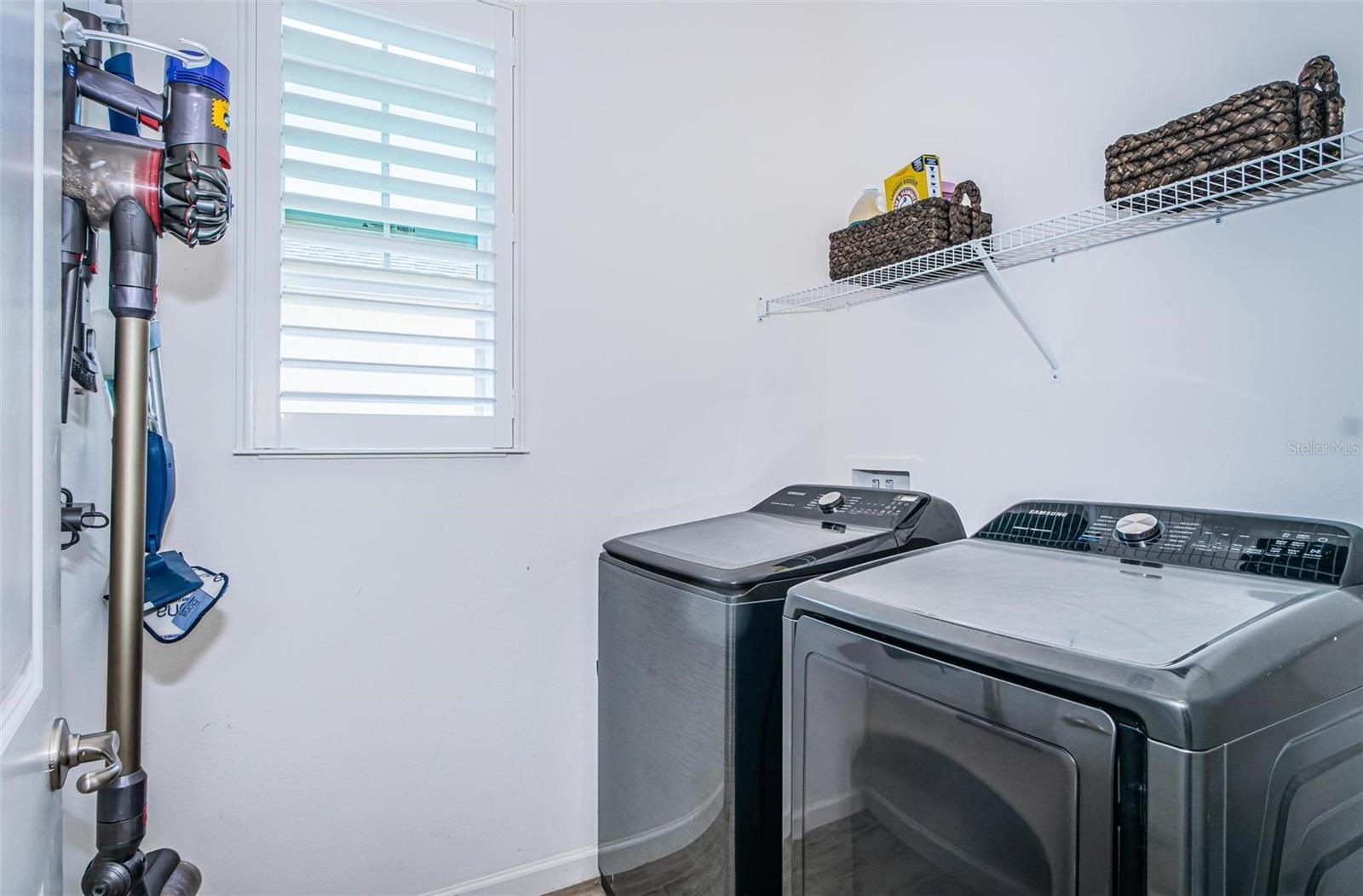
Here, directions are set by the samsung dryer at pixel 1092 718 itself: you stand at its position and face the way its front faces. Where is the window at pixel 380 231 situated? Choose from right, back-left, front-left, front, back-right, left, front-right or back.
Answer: front-right

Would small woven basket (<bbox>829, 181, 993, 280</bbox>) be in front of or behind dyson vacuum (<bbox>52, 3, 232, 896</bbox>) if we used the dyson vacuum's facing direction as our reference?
in front

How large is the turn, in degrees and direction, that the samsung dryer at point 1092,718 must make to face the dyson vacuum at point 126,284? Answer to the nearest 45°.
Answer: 0° — it already faces it

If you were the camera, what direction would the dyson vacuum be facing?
facing to the right of the viewer
